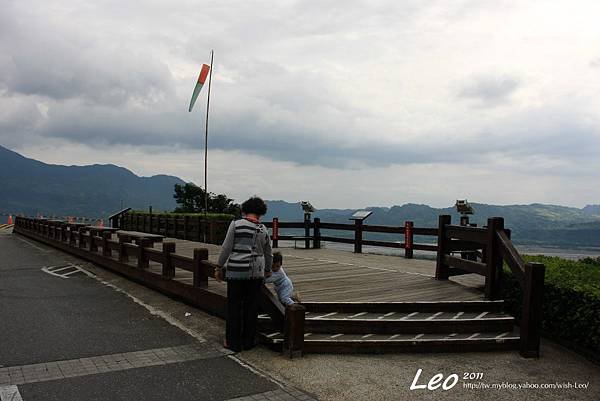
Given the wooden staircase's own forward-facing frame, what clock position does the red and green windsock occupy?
The red and green windsock is roughly at 5 o'clock from the wooden staircase.

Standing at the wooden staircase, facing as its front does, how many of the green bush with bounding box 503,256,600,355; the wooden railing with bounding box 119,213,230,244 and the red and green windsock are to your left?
1

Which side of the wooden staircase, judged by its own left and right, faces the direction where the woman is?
right

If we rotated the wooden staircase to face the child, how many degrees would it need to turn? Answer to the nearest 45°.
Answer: approximately 90° to its right

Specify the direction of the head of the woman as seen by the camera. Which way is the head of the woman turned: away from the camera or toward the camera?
away from the camera

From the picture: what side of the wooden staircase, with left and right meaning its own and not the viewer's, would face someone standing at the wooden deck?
back

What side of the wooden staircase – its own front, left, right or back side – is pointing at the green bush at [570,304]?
left

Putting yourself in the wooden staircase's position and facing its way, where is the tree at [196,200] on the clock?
The tree is roughly at 5 o'clock from the wooden staircase.

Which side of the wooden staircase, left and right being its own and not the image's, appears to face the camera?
front

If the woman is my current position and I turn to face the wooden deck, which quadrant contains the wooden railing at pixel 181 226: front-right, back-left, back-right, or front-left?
front-left

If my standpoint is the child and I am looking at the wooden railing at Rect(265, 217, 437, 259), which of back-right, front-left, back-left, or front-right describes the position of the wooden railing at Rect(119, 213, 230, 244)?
front-left
